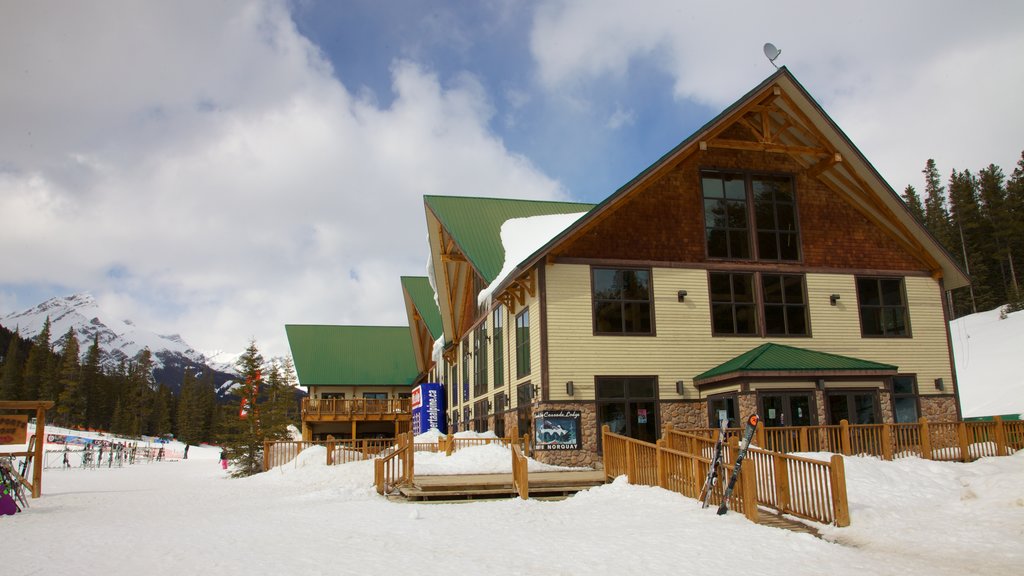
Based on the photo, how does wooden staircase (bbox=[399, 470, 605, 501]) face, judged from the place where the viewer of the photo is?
facing the viewer

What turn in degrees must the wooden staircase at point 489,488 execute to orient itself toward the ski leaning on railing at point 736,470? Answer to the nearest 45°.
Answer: approximately 45° to its left

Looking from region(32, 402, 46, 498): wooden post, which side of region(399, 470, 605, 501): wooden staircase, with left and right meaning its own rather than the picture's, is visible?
right

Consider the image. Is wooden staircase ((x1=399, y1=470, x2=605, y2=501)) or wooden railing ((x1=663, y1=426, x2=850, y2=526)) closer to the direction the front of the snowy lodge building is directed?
the wooden railing

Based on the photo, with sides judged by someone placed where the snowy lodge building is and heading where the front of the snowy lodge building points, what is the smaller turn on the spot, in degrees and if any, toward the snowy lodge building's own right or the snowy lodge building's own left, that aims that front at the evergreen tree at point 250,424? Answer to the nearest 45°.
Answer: approximately 135° to the snowy lodge building's own right

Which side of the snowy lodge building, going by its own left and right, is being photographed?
front

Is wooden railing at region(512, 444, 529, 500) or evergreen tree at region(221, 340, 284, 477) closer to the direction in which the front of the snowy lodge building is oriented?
the wooden railing

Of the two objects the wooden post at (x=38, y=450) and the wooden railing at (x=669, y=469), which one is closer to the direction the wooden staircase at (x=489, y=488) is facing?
the wooden railing

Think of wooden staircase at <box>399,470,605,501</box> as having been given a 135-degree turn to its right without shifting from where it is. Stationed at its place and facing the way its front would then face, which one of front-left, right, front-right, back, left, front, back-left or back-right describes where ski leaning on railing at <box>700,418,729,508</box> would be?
back

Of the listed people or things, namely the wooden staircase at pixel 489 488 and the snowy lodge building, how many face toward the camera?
2

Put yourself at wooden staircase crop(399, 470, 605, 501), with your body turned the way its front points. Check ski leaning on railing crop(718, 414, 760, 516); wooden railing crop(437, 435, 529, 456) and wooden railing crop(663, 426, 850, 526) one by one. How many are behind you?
1
